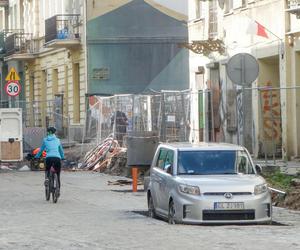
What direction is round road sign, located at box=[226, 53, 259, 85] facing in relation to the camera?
away from the camera

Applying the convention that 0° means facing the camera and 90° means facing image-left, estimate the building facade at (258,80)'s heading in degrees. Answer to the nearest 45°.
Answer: approximately 45°

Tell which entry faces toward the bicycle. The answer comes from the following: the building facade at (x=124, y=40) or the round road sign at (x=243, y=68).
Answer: the building facade

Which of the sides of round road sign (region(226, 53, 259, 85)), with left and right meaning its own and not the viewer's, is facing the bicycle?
left

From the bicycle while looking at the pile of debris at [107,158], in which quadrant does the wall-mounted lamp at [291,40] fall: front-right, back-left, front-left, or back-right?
front-right

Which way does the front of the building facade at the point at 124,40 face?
toward the camera

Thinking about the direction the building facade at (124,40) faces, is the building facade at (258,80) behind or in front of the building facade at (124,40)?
in front

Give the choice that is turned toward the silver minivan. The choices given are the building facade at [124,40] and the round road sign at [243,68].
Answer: the building facade

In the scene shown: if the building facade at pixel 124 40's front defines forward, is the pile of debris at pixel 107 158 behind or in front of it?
in front

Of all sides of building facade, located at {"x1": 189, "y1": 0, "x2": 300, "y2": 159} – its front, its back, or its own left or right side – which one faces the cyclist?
front

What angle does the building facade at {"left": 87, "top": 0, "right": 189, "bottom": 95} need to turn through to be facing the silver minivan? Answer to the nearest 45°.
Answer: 0° — it already faces it

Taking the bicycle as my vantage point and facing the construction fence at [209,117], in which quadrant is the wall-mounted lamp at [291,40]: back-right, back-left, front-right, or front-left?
front-right

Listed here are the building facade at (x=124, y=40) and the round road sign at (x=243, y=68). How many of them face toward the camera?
1

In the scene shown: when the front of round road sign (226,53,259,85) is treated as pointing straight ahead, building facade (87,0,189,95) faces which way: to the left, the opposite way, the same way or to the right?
the opposite way

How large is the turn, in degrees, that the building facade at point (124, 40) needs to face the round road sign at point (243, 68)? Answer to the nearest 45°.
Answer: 0° — it already faces it

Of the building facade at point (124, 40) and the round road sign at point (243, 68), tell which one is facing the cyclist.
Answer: the building facade
